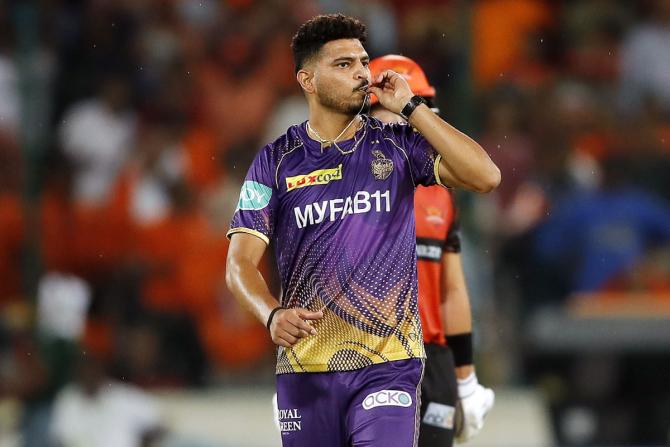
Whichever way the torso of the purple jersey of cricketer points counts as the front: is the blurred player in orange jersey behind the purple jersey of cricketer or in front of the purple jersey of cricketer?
behind

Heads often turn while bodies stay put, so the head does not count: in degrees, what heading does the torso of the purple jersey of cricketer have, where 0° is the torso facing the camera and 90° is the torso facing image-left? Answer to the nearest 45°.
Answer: approximately 0°
